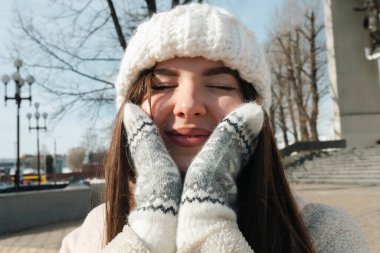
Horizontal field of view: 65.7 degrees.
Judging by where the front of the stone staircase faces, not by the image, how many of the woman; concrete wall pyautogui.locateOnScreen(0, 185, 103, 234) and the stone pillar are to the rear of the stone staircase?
1

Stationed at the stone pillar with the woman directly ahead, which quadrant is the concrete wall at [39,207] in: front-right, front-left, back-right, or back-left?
front-right

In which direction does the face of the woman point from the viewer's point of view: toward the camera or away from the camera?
toward the camera

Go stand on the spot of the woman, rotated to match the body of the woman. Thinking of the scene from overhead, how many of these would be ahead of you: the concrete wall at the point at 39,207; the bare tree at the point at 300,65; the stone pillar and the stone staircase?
0

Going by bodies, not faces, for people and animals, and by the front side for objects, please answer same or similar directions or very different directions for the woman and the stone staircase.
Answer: same or similar directions

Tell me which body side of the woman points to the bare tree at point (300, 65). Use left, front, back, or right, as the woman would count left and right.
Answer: back

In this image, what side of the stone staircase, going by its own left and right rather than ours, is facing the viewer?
front

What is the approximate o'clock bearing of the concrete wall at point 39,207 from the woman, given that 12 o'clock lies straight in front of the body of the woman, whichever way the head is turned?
The concrete wall is roughly at 5 o'clock from the woman.

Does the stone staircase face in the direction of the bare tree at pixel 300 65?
no

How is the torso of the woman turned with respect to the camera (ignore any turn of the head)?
toward the camera

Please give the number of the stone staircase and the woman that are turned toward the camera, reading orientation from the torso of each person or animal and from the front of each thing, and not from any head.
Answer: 2

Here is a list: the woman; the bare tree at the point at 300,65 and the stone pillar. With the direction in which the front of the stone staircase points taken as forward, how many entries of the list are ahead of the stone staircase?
1

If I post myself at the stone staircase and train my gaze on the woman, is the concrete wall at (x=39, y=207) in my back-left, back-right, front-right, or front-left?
front-right
